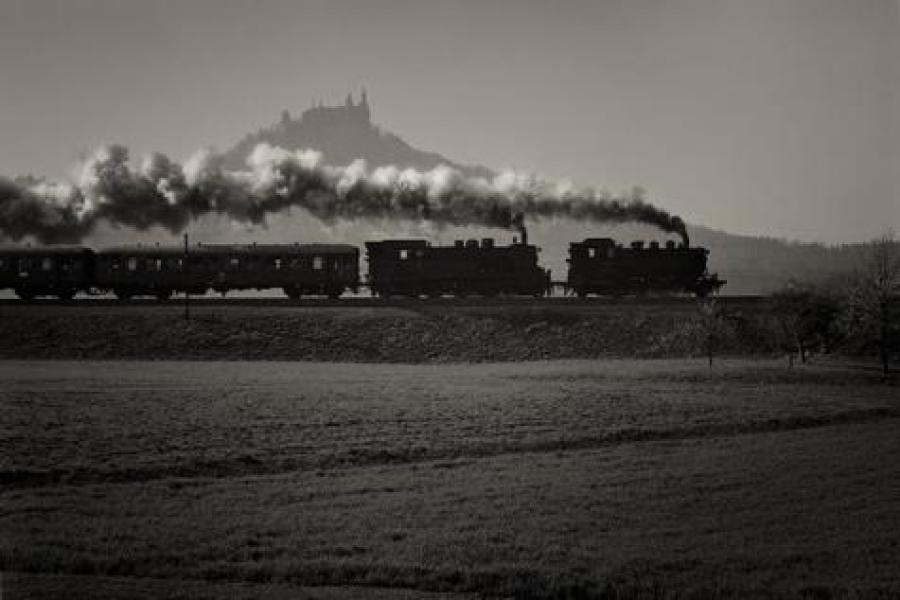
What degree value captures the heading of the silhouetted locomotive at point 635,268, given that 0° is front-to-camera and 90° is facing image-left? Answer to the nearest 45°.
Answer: approximately 270°

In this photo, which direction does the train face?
to the viewer's right

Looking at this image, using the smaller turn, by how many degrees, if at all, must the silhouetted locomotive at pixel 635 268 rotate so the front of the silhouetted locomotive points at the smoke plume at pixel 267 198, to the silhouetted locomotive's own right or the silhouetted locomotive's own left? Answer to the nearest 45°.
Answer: approximately 180°

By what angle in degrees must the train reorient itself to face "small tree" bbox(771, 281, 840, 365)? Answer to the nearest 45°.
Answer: approximately 45° to its right

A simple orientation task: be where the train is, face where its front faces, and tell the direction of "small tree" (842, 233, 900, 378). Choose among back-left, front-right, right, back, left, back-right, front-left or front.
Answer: front-right

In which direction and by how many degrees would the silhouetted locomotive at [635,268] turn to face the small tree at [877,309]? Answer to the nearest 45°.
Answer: approximately 45° to its right
